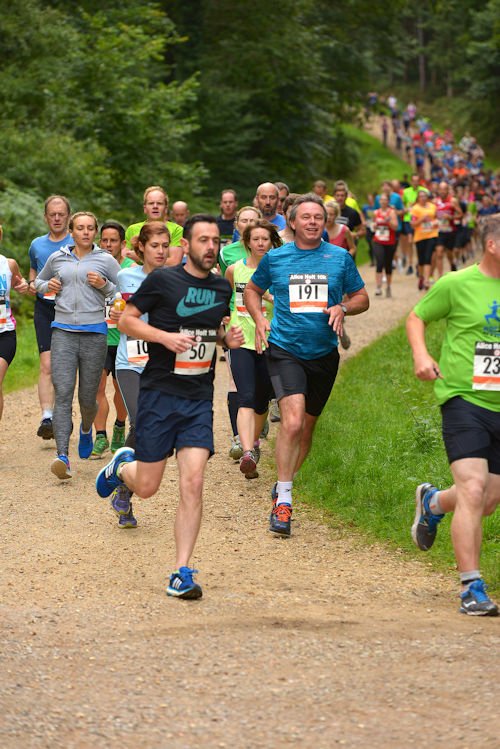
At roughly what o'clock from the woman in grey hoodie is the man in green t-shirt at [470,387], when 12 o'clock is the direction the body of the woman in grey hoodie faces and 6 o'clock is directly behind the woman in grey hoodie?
The man in green t-shirt is roughly at 11 o'clock from the woman in grey hoodie.

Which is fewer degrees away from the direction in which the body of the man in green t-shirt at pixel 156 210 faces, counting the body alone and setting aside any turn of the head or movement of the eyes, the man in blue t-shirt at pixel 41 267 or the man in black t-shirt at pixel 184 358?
the man in black t-shirt

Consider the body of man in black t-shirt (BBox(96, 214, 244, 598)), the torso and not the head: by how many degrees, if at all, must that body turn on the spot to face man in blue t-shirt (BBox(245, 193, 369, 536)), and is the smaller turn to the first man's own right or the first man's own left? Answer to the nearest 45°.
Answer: approximately 90° to the first man's own left

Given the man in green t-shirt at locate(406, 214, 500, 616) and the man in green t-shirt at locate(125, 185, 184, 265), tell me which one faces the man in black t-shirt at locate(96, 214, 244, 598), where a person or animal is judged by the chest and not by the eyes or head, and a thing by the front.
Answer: the man in green t-shirt at locate(125, 185, 184, 265)

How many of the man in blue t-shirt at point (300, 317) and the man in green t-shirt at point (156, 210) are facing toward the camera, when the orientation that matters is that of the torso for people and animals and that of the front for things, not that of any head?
2

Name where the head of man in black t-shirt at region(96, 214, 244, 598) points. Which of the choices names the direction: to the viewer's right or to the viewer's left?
to the viewer's right
